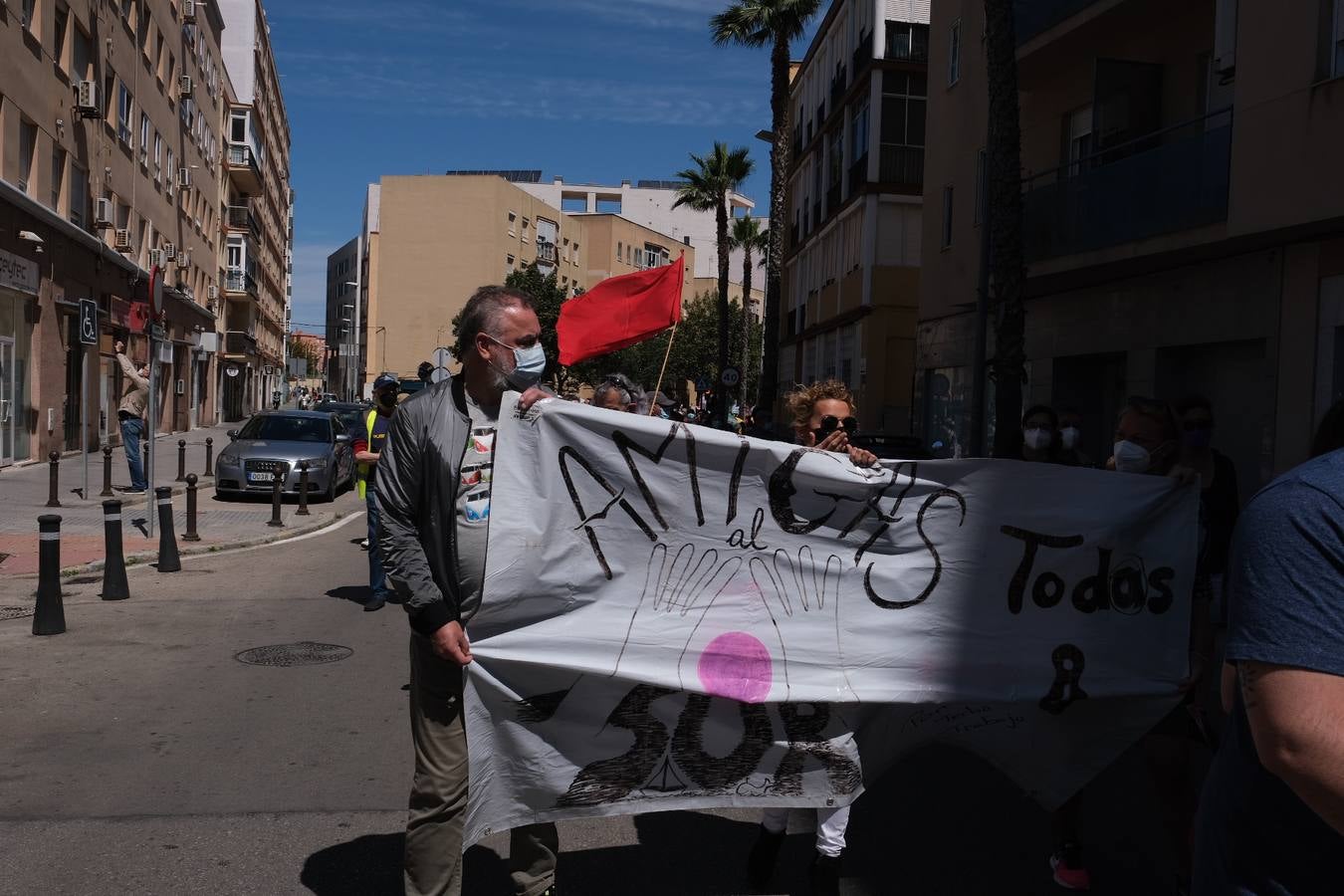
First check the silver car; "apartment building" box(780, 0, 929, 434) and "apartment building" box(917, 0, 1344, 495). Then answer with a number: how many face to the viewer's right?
0

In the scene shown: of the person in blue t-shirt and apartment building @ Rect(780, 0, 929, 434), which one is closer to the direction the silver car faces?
the person in blue t-shirt

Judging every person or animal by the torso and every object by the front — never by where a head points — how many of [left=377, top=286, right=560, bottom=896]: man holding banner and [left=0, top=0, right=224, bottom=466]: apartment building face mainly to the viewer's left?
0

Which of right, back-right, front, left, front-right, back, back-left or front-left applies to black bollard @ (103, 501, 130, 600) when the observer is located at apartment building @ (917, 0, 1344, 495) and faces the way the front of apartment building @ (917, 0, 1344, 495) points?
front

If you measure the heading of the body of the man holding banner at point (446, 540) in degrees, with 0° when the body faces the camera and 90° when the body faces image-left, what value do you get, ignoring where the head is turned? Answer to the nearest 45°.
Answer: approximately 315°

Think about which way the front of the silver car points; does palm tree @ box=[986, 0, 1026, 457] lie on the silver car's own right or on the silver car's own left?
on the silver car's own left

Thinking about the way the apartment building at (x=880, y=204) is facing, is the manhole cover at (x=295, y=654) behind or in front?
in front

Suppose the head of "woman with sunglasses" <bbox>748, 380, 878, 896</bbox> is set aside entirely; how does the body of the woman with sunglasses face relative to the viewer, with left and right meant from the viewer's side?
facing the viewer and to the right of the viewer

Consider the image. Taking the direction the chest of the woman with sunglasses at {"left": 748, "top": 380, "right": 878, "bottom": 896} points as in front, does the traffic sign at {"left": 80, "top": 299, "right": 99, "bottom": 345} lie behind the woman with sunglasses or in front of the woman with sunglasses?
behind

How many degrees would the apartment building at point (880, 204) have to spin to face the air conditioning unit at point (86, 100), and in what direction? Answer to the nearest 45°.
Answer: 0° — it already faces it

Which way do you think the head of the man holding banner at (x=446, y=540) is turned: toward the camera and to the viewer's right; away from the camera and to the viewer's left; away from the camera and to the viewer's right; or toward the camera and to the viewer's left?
toward the camera and to the viewer's right

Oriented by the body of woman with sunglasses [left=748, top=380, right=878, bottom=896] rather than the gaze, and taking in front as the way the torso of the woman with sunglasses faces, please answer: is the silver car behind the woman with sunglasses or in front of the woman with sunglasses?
behind

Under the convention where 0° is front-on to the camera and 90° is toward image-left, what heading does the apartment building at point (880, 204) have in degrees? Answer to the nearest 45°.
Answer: approximately 45°

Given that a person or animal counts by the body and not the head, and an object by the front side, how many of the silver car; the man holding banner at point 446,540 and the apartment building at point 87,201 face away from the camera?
0

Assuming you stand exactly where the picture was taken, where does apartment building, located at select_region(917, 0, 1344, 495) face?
facing the viewer and to the left of the viewer

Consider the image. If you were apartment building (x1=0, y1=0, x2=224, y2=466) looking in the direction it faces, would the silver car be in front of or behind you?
in front

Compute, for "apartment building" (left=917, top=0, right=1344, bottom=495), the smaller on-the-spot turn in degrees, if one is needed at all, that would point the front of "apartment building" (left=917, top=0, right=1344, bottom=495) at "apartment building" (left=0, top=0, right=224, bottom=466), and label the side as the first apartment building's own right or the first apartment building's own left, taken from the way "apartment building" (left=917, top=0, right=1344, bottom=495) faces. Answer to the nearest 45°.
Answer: approximately 45° to the first apartment building's own right

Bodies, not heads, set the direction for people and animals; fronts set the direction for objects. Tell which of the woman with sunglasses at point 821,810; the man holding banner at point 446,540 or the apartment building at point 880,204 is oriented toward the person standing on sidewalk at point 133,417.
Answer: the apartment building
